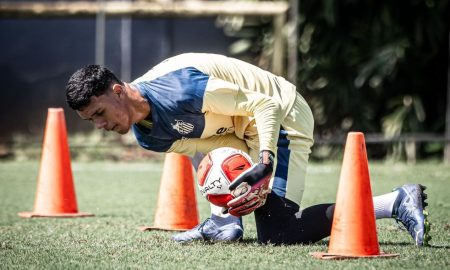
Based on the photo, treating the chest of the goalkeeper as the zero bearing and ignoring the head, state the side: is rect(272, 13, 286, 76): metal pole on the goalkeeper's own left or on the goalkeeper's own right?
on the goalkeeper's own right

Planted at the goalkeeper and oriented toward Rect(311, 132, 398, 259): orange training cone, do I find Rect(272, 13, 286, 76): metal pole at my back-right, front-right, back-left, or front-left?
back-left

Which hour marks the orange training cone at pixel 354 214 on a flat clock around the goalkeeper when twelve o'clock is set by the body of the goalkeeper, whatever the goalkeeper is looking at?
The orange training cone is roughly at 7 o'clock from the goalkeeper.

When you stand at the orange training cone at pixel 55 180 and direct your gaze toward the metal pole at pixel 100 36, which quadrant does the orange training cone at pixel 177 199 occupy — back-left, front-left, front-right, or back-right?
back-right

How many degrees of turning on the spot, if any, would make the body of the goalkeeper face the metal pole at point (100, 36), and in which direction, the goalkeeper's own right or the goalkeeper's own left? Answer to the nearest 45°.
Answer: approximately 90° to the goalkeeper's own right

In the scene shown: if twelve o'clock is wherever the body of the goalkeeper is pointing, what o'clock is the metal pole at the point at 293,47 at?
The metal pole is roughly at 3 o'clock from the goalkeeper.

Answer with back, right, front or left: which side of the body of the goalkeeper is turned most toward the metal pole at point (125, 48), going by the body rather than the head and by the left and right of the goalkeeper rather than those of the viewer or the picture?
right

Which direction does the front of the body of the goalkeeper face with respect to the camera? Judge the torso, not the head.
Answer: to the viewer's left
